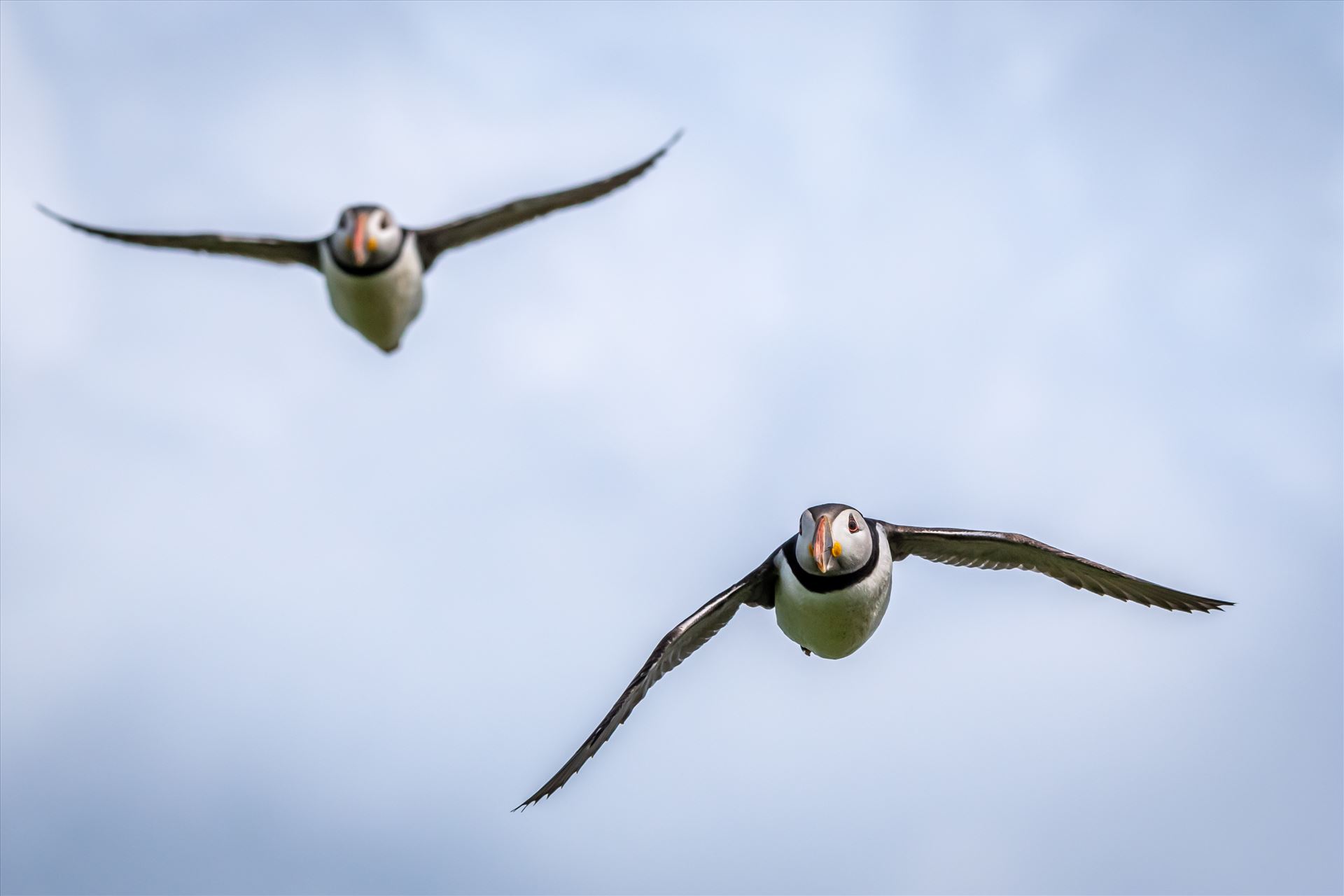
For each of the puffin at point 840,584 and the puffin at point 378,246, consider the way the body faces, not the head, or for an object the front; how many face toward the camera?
2

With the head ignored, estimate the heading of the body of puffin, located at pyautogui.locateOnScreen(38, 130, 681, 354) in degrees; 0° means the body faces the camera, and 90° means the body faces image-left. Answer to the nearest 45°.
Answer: approximately 0°

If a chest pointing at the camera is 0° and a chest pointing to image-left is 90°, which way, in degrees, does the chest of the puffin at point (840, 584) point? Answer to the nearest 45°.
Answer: approximately 0°
